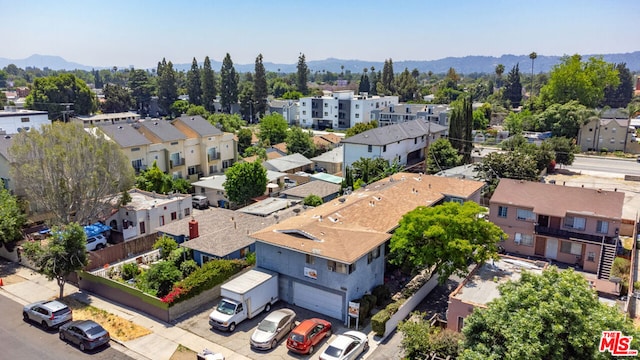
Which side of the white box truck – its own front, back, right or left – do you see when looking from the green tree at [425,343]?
left

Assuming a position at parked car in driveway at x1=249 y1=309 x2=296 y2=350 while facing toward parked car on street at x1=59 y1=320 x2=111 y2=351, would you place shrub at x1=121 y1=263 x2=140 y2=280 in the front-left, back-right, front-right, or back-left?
front-right

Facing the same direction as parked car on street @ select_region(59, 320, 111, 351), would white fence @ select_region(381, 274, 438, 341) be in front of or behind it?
behind

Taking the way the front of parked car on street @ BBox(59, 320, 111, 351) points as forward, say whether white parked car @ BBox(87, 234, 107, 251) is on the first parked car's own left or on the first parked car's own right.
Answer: on the first parked car's own right

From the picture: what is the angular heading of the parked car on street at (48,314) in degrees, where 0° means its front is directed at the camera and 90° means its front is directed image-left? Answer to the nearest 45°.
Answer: approximately 135°

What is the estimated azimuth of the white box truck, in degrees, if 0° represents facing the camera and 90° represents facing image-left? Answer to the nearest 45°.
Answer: approximately 45°

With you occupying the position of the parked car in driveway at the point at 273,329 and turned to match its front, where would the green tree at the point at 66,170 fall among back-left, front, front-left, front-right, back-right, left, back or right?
right

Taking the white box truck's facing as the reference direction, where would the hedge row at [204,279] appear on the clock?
The hedge row is roughly at 3 o'clock from the white box truck.

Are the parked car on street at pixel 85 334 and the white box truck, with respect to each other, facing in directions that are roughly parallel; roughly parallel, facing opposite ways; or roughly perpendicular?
roughly perpendicular

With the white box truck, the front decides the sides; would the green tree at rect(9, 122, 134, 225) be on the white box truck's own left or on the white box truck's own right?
on the white box truck's own right

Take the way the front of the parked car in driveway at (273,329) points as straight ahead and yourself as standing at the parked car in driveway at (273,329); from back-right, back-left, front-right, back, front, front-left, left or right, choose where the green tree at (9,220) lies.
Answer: right

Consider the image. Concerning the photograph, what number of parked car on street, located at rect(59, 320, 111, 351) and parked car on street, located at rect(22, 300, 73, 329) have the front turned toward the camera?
0

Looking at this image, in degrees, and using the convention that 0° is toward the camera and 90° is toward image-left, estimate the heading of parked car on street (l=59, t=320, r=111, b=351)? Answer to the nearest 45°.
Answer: approximately 135°

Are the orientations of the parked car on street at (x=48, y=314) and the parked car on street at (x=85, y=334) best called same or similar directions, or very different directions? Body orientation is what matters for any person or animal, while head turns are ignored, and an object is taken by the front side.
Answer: same or similar directions

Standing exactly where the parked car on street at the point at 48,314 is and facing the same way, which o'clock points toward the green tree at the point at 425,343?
The green tree is roughly at 6 o'clock from the parked car on street.

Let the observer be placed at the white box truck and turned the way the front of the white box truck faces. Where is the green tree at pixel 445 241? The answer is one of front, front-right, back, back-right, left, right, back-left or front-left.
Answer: back-left

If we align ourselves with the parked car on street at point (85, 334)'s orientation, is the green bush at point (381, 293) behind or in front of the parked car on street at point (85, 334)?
behind
